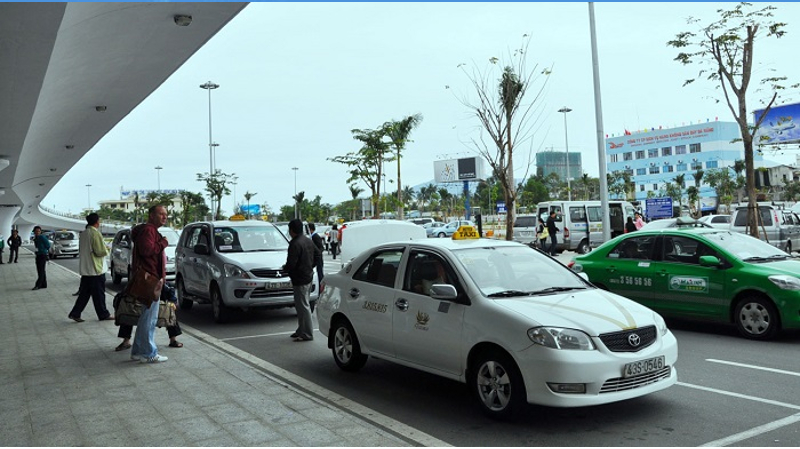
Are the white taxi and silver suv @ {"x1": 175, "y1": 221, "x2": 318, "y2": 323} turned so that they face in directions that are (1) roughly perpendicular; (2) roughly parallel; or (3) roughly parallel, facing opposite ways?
roughly parallel

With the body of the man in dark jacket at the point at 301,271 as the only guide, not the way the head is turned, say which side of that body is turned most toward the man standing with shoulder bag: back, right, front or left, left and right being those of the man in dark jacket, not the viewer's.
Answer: left

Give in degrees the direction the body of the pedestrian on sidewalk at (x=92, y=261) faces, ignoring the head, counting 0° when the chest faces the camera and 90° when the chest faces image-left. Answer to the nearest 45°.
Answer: approximately 225°

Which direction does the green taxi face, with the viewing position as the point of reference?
facing the viewer and to the right of the viewer

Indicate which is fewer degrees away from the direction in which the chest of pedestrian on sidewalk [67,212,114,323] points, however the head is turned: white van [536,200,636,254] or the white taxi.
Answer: the white van

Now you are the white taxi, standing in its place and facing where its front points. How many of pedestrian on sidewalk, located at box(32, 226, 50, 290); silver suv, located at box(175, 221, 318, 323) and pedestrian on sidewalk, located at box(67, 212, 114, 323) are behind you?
3

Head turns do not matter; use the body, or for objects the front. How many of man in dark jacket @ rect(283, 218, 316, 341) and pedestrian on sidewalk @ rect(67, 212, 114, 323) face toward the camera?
0

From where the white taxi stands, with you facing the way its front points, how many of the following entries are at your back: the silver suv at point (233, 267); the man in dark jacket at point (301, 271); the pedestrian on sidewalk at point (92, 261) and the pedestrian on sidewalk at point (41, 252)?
4

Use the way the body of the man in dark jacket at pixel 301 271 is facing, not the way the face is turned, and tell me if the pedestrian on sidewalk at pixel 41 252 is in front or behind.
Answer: in front

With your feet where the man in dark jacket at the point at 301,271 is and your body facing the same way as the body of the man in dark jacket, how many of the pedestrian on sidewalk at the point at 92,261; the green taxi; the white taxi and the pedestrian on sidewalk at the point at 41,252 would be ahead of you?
2

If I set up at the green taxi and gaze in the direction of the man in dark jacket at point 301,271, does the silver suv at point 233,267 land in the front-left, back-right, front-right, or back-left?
front-right
